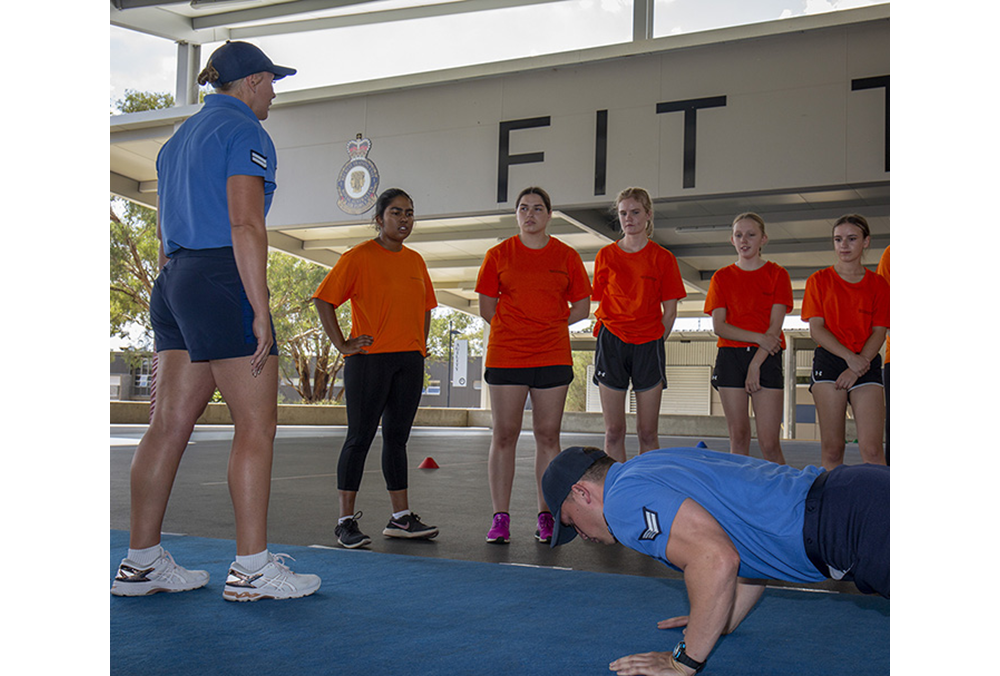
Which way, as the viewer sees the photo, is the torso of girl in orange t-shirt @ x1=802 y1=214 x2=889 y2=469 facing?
toward the camera

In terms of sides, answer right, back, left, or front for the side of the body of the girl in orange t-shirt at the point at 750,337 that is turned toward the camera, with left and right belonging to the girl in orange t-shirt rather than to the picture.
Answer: front

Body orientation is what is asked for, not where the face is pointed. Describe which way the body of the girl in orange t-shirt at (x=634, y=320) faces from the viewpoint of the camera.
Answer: toward the camera

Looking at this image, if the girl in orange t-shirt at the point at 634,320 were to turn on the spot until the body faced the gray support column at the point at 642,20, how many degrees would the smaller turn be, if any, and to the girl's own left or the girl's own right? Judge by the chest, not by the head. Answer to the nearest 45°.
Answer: approximately 180°

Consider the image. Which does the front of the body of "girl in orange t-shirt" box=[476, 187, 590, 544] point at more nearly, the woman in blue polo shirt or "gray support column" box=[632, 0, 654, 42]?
the woman in blue polo shirt

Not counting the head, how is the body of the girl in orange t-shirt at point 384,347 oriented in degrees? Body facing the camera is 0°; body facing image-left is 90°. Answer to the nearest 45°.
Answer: approximately 315°

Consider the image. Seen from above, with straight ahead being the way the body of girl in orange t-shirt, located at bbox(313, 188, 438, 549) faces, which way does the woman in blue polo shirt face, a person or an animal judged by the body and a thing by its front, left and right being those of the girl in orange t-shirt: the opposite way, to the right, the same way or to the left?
to the left

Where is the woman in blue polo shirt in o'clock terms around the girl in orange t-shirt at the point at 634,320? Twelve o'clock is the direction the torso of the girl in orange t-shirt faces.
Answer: The woman in blue polo shirt is roughly at 1 o'clock from the girl in orange t-shirt.

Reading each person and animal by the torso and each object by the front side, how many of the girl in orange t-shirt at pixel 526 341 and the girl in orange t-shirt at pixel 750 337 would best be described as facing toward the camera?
2

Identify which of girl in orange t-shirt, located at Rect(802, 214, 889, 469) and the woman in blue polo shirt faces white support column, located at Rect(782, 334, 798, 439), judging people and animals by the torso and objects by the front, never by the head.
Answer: the woman in blue polo shirt

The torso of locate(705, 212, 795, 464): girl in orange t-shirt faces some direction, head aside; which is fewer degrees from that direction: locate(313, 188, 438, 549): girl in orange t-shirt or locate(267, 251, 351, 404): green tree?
the girl in orange t-shirt

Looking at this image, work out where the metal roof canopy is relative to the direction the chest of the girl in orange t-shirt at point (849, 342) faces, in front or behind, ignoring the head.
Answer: behind

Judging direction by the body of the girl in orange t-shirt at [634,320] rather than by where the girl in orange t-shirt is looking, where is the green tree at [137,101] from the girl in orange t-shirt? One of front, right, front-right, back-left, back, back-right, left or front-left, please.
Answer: back-right

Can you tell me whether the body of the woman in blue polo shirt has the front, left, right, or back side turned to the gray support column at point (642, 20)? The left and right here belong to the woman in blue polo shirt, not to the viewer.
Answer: front

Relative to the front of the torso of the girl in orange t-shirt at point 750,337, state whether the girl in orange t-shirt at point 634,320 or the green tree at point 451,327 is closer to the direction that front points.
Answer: the girl in orange t-shirt
